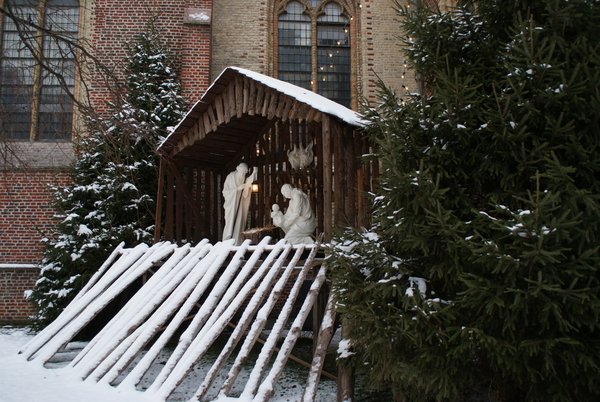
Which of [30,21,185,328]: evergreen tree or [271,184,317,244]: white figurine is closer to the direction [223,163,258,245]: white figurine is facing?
the white figurine

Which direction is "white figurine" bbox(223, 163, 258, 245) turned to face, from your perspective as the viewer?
facing the viewer and to the right of the viewer

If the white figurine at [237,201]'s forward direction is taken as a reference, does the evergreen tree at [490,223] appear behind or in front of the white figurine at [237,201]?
in front

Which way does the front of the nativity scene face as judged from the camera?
facing the viewer and to the left of the viewer

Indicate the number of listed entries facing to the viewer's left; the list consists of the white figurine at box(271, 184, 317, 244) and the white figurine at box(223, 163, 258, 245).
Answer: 1

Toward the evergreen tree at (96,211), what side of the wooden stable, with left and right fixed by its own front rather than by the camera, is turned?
right

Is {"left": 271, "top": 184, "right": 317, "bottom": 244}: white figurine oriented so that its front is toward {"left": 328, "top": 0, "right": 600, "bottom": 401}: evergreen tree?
no

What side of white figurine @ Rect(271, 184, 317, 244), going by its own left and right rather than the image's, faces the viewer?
left

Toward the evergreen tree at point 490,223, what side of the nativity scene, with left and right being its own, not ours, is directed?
left

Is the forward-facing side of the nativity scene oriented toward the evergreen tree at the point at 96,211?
no

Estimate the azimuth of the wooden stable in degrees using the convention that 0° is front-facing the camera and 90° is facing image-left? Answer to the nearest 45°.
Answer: approximately 45°

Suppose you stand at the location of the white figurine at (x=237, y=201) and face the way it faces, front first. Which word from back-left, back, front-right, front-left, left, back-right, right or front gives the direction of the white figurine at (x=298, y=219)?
front
